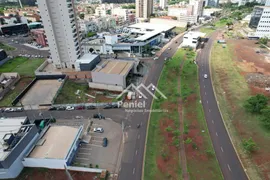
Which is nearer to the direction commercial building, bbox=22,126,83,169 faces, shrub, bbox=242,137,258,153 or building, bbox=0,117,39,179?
the shrub

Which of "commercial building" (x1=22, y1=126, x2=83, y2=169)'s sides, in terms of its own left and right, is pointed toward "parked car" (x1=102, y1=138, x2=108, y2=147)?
front

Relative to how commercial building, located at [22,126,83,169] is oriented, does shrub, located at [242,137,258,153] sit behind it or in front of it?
in front

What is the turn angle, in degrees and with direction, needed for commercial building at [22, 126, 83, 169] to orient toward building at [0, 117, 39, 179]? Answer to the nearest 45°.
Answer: approximately 135° to its left

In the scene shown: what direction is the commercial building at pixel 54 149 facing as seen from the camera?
to the viewer's right
